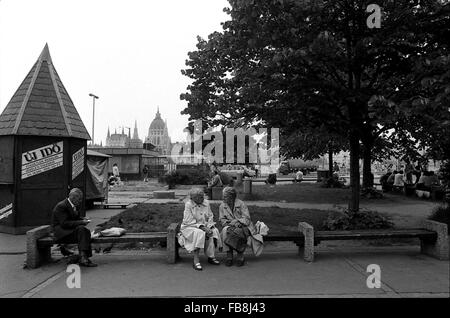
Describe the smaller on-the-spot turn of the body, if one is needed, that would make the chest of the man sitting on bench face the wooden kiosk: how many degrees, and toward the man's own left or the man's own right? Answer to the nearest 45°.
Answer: approximately 135° to the man's own left

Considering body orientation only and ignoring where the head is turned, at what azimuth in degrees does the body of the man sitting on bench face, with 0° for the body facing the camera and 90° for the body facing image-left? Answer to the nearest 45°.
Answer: approximately 315°

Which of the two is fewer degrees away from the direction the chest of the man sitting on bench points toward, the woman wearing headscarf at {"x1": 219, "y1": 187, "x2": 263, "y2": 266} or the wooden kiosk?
the woman wearing headscarf

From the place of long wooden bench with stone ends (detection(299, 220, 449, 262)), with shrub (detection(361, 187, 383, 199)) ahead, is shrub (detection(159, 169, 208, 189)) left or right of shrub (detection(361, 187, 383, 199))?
left
